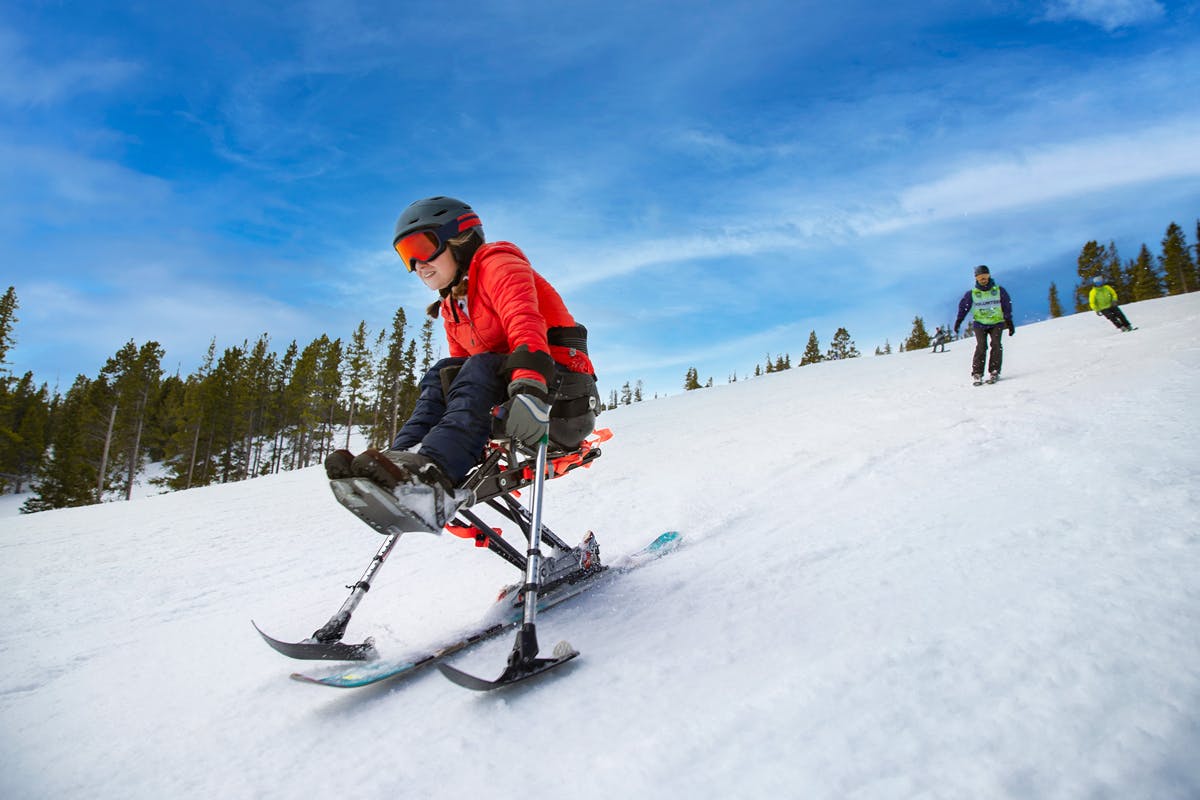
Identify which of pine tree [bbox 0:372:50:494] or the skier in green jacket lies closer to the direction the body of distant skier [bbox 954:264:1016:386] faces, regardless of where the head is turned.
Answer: the pine tree

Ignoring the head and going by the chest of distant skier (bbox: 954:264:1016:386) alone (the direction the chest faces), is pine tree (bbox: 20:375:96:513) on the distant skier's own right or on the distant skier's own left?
on the distant skier's own right

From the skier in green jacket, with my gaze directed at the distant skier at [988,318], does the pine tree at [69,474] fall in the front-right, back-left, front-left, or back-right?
front-right

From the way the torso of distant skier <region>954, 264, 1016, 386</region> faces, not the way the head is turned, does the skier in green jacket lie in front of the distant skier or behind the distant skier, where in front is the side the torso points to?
behind

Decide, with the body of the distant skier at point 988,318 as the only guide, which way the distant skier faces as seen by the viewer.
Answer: toward the camera

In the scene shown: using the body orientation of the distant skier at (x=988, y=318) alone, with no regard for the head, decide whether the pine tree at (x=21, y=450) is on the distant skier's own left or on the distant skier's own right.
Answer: on the distant skier's own right
